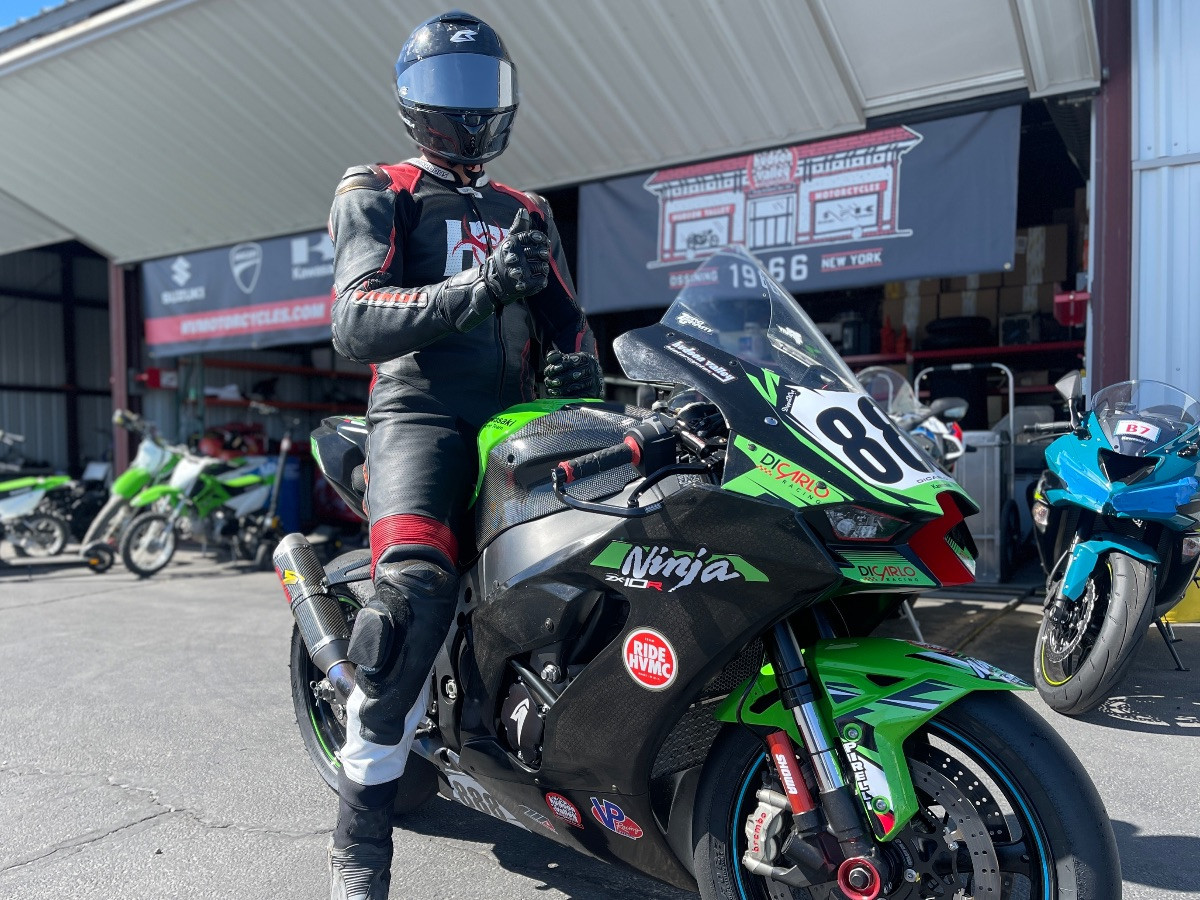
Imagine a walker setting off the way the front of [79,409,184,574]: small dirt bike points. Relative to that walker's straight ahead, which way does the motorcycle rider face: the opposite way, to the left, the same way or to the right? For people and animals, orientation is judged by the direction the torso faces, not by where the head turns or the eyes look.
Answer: to the left

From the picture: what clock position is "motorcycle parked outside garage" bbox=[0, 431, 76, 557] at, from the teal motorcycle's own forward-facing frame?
The motorcycle parked outside garage is roughly at 3 o'clock from the teal motorcycle.

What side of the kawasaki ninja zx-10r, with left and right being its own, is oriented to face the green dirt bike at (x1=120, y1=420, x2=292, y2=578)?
back

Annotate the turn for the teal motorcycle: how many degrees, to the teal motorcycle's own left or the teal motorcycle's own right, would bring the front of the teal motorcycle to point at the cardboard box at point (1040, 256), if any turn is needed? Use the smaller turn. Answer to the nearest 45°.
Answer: approximately 180°

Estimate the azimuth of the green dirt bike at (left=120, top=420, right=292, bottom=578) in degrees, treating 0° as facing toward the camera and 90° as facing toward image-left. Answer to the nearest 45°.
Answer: approximately 45°

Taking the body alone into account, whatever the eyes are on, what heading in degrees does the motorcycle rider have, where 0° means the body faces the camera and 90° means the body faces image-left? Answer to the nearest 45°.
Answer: approximately 315°

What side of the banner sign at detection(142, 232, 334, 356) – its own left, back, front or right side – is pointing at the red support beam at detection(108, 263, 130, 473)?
right

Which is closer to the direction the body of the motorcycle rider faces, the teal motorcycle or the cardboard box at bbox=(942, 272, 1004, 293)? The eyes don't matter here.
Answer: the teal motorcycle

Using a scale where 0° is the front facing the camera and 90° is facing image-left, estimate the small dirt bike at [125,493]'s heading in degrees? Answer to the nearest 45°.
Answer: approximately 45°
